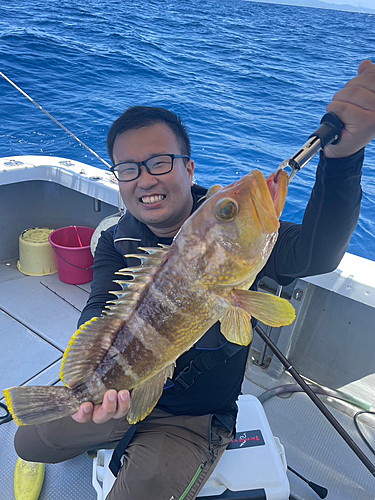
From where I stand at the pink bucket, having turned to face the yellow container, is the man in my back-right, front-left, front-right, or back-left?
back-left

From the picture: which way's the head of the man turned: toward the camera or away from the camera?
toward the camera

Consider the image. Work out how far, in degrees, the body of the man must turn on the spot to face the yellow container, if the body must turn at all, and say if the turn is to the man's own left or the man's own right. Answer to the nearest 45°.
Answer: approximately 90° to the man's own right

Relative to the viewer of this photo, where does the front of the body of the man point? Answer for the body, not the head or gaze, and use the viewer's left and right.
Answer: facing the viewer and to the left of the viewer

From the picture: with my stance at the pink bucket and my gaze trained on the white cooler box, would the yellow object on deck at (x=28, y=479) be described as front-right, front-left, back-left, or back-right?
front-right
